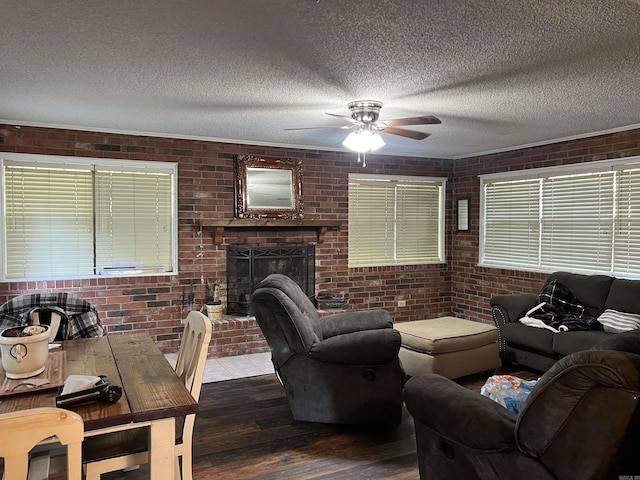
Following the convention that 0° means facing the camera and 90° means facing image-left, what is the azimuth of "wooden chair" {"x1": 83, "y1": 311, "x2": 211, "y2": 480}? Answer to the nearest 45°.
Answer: approximately 90°

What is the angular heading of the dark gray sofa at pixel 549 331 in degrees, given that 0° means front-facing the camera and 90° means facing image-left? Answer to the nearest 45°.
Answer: approximately 45°

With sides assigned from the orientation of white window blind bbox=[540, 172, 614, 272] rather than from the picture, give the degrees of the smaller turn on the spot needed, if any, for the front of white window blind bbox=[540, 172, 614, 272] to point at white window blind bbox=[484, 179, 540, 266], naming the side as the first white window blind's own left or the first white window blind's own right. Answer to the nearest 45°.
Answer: approximately 90° to the first white window blind's own right

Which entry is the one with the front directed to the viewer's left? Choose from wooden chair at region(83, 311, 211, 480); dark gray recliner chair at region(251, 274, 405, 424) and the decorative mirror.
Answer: the wooden chair

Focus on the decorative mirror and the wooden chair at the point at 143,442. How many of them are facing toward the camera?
1

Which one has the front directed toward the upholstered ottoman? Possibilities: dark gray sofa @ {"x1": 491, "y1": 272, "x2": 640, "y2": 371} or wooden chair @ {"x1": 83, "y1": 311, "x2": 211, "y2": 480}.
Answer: the dark gray sofa
